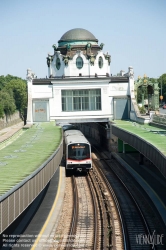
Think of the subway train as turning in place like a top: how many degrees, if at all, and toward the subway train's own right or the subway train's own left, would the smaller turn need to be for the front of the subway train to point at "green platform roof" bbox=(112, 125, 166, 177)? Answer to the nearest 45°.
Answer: approximately 45° to the subway train's own left

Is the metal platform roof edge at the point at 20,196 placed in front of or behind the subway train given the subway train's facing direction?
in front

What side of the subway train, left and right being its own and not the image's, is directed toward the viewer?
front

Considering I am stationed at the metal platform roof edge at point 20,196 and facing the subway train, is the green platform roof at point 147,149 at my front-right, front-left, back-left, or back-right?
front-right

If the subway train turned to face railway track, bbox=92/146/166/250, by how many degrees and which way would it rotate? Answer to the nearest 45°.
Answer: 0° — it already faces it

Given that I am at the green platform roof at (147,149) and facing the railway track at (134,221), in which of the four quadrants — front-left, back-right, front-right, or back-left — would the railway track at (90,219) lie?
front-right
